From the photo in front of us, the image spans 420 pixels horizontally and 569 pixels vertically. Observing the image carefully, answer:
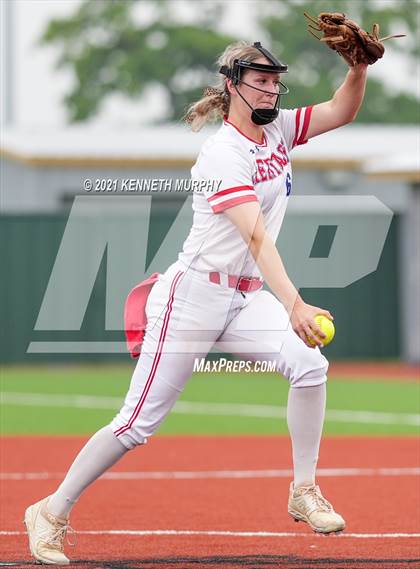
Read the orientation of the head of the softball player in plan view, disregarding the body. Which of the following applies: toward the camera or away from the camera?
toward the camera

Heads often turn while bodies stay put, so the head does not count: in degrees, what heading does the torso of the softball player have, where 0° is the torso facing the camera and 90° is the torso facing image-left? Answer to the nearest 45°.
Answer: approximately 315°
